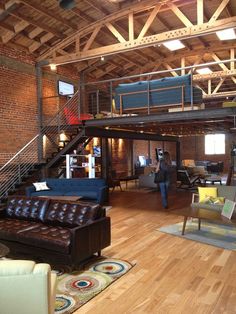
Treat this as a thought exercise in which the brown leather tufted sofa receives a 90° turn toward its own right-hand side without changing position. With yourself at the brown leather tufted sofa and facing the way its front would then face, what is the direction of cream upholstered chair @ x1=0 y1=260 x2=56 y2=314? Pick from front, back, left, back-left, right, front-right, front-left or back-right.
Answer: back-left

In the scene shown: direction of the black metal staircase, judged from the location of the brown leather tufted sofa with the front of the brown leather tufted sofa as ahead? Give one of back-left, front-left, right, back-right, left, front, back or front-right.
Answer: back-right
